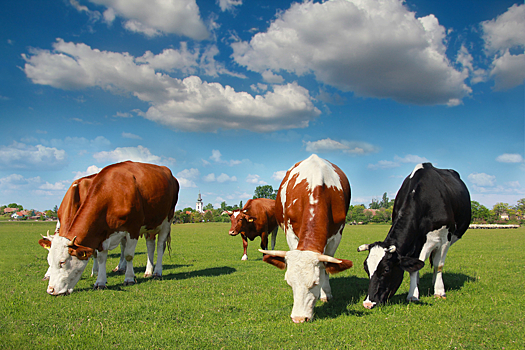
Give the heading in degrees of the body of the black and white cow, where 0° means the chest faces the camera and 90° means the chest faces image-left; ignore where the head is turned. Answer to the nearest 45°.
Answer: approximately 45°

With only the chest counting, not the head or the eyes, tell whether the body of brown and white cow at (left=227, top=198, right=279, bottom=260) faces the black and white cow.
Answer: no

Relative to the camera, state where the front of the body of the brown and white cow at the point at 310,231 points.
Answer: toward the camera

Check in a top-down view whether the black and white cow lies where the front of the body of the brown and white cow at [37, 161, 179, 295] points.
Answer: no

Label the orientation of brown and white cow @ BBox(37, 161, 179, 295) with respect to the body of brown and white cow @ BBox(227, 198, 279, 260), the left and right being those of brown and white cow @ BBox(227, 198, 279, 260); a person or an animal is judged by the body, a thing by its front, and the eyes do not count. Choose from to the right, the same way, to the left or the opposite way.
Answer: the same way

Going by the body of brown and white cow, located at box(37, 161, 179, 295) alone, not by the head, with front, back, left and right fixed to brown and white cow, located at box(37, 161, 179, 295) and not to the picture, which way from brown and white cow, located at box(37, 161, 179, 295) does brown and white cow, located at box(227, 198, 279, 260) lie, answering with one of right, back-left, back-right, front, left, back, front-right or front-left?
back

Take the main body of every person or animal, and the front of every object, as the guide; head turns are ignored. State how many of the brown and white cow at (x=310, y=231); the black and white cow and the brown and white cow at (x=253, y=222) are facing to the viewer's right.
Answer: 0

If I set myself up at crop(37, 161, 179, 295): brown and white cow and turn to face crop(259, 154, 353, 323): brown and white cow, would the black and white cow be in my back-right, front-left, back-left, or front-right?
front-left

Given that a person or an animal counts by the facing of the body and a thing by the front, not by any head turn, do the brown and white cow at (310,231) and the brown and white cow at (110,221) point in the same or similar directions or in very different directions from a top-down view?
same or similar directions

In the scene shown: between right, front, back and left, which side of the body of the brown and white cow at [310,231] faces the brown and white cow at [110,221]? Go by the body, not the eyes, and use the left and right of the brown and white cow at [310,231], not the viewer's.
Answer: right

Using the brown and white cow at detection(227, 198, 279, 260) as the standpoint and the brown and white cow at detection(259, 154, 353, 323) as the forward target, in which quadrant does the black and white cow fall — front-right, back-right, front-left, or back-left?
front-left

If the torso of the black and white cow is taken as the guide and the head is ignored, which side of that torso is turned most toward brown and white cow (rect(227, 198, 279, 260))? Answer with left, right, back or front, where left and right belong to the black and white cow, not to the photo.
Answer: right

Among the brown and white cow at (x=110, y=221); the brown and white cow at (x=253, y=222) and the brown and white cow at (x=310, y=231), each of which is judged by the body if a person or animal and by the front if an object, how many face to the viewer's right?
0

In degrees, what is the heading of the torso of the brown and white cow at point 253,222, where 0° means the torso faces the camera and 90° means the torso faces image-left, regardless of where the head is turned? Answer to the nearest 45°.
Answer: approximately 45°

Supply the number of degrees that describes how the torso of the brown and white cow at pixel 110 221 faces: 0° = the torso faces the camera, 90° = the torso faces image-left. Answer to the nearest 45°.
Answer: approximately 45°

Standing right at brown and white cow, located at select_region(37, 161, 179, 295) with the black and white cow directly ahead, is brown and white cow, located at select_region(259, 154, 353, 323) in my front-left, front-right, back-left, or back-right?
front-right

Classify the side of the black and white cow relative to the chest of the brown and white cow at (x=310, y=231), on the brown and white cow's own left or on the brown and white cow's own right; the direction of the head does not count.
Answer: on the brown and white cow's own left

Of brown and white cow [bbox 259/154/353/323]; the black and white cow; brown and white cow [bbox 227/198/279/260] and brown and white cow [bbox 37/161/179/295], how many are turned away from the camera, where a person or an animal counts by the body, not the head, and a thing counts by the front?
0

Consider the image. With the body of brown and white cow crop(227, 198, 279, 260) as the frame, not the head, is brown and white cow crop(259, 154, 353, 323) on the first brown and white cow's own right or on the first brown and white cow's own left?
on the first brown and white cow's own left
